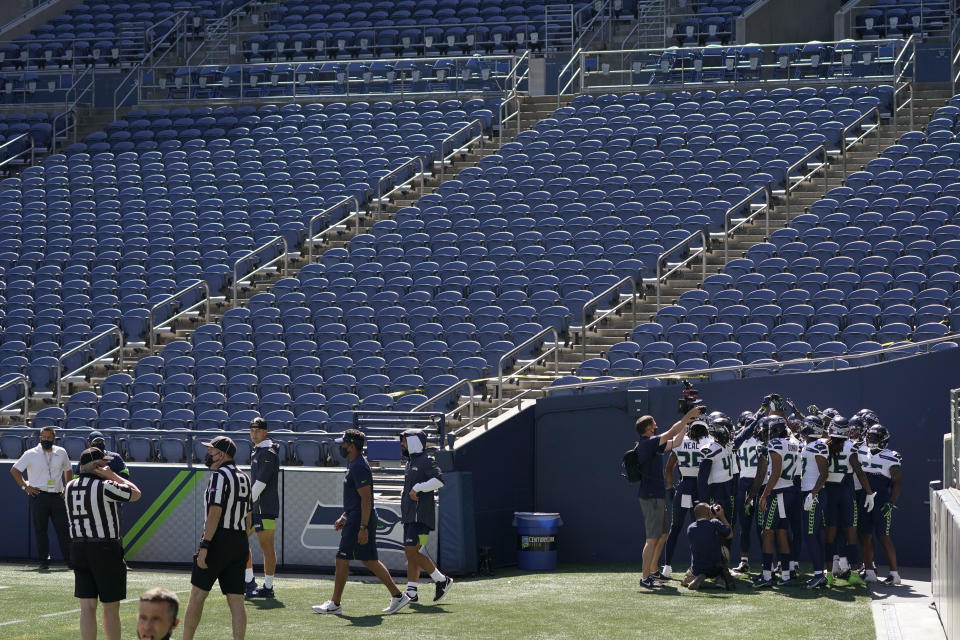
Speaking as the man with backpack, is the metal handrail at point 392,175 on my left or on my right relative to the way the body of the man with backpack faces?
on my left

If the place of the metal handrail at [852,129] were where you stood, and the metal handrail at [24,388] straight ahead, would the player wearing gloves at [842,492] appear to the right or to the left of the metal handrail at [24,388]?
left

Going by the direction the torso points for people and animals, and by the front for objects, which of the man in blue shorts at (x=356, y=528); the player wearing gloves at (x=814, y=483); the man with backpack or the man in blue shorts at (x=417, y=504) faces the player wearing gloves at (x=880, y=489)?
the man with backpack

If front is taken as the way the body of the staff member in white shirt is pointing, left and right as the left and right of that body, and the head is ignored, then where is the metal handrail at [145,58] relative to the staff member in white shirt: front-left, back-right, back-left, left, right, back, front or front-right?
back

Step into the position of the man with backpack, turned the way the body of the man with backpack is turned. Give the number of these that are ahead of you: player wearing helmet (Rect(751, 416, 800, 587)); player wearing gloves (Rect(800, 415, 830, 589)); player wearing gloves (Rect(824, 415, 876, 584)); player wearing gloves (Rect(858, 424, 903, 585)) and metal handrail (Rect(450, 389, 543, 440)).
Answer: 4

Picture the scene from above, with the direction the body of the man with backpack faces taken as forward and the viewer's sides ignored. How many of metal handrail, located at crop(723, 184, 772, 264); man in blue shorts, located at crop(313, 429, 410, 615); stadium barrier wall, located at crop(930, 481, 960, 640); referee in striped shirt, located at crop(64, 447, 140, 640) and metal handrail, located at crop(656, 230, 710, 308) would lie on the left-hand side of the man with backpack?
2

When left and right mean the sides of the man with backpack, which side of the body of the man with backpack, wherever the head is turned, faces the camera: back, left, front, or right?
right

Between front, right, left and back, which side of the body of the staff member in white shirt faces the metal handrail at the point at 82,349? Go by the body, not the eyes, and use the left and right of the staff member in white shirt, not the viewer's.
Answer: back
